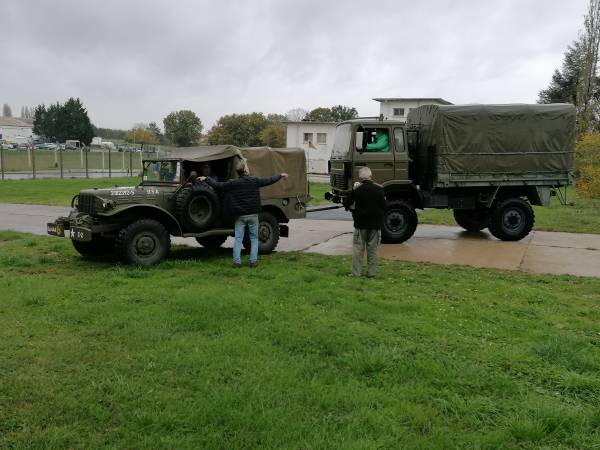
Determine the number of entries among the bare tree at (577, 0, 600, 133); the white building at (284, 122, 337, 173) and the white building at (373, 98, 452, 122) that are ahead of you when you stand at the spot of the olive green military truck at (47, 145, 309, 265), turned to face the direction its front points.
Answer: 0

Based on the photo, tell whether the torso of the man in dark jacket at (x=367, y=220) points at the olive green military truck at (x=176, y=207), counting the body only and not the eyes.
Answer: no

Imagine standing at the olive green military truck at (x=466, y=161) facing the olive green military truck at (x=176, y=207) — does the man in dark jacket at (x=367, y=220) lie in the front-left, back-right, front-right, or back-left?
front-left

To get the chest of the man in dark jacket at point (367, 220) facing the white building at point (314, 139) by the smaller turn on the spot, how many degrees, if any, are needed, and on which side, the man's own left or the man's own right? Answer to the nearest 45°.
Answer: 0° — they already face it

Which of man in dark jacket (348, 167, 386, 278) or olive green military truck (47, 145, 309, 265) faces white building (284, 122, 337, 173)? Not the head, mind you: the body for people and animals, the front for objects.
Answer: the man in dark jacket

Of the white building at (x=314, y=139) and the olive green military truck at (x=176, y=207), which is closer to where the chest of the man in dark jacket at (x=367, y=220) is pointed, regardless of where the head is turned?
the white building

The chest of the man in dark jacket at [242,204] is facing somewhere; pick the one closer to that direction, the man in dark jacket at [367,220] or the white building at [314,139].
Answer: the white building

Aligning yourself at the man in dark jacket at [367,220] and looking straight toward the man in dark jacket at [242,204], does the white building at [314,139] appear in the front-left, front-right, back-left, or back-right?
front-right

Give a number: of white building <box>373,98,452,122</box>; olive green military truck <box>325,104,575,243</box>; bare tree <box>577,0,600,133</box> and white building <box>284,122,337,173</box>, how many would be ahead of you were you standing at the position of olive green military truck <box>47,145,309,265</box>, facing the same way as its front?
0

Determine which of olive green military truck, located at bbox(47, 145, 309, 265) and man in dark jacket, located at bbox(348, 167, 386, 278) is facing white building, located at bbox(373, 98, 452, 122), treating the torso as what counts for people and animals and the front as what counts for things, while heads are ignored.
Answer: the man in dark jacket

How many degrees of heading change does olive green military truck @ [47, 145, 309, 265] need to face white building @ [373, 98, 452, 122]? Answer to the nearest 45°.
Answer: approximately 180°

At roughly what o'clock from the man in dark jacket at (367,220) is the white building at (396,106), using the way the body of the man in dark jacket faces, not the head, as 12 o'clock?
The white building is roughly at 12 o'clock from the man in dark jacket.

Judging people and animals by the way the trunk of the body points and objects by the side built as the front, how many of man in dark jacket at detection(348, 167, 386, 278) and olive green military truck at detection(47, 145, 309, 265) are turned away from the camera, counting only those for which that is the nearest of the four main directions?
1

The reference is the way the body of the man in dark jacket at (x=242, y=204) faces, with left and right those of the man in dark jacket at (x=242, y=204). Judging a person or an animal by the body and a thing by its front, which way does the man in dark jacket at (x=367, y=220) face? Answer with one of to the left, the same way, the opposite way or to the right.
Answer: the same way

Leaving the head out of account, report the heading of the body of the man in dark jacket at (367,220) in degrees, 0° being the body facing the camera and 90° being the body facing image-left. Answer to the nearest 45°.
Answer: approximately 180°

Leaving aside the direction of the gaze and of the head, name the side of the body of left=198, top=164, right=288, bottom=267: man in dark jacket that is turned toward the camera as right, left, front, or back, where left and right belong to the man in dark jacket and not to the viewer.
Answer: back

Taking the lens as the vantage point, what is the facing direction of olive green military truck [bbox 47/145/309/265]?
facing the viewer and to the left of the viewer

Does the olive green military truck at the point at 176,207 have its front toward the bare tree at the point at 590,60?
no
